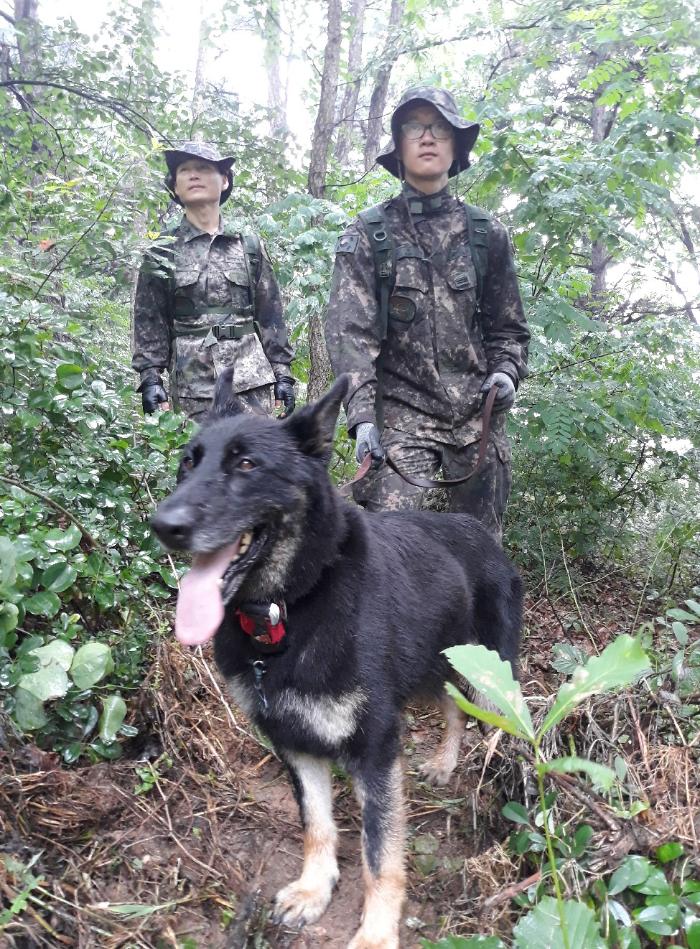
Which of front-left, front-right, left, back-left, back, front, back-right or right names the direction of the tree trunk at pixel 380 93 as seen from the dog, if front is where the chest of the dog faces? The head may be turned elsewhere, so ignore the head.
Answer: back-right

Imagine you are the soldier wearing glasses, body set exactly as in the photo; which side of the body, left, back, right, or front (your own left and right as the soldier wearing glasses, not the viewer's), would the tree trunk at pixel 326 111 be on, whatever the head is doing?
back

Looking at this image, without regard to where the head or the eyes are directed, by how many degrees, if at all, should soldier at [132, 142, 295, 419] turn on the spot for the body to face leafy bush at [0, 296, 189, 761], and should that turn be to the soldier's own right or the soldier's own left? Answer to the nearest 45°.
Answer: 0° — they already face it

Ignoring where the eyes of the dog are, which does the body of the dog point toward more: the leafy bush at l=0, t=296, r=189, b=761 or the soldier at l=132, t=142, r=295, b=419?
the leafy bush

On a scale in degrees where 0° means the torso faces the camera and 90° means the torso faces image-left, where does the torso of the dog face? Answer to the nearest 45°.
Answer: approximately 45°

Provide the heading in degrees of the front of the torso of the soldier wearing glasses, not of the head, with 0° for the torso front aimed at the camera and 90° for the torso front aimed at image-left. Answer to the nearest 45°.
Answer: approximately 0°

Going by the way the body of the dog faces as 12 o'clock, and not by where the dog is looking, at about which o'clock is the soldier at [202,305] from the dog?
The soldier is roughly at 4 o'clock from the dog.

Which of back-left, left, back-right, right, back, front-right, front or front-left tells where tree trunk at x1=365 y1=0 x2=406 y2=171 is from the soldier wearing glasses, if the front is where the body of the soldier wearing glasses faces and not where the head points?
back

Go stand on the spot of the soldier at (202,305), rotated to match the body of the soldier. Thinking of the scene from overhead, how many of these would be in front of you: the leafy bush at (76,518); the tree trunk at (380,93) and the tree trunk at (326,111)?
1

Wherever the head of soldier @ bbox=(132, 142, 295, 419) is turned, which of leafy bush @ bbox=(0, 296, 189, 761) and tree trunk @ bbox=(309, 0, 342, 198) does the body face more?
the leafy bush
